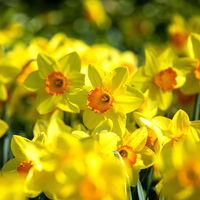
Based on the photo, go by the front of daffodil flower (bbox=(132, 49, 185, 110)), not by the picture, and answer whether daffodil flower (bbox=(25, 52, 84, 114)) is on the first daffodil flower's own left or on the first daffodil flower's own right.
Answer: on the first daffodil flower's own right

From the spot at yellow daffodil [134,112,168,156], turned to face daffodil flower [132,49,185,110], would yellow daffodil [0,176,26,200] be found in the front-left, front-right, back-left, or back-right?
back-left

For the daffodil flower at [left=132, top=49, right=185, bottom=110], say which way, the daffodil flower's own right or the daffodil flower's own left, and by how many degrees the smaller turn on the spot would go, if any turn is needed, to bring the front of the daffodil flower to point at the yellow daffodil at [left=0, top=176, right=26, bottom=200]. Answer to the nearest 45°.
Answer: approximately 45° to the daffodil flower's own right

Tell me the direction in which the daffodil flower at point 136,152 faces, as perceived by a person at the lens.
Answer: facing the viewer and to the left of the viewer

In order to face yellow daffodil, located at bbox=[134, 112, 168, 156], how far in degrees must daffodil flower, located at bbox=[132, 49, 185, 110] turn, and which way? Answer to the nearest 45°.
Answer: approximately 45° to its right

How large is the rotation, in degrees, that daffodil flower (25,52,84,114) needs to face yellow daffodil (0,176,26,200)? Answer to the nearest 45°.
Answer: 0° — it already faces it

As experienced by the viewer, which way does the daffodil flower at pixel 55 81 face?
facing the viewer

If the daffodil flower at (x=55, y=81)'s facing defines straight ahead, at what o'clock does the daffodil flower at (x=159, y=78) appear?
the daffodil flower at (x=159, y=78) is roughly at 9 o'clock from the daffodil flower at (x=55, y=81).

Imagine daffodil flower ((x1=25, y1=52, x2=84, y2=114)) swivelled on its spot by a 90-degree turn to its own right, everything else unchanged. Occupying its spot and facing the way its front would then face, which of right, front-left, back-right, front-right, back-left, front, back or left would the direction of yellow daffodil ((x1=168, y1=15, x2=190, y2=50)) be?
back-right

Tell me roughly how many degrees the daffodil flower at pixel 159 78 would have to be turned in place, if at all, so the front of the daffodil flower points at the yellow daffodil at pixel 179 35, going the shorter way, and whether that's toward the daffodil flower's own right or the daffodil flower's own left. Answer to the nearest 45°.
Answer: approximately 135° to the daffodil flower's own left

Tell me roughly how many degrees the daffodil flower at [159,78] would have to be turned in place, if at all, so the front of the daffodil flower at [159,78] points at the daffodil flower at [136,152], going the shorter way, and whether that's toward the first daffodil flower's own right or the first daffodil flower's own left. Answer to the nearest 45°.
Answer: approximately 45° to the first daffodil flower's own right

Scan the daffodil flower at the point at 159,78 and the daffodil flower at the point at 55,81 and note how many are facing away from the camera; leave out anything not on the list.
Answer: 0
